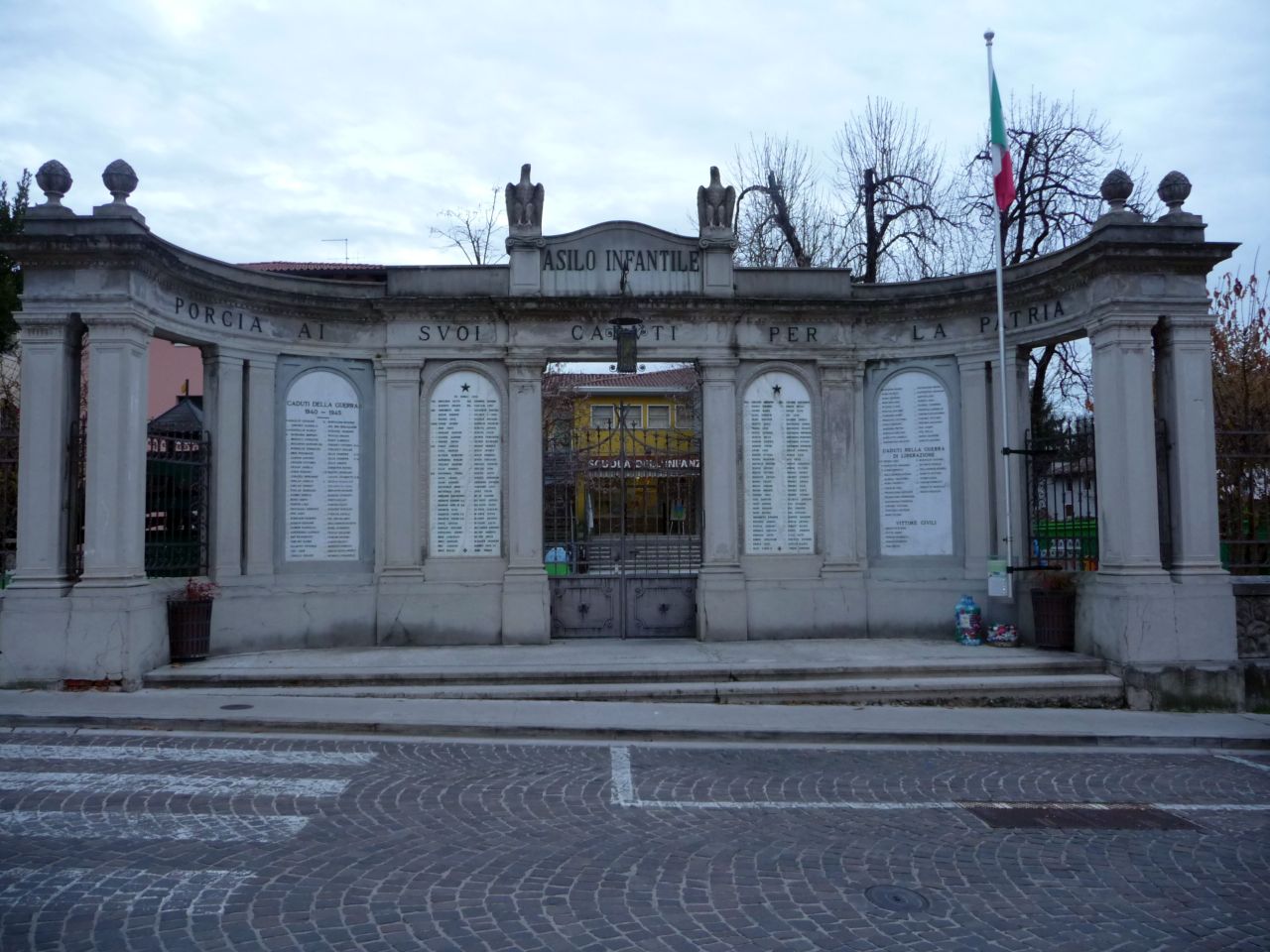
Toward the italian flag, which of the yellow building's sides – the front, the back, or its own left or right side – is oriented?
front

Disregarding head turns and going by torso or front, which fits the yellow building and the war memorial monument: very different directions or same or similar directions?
same or similar directions

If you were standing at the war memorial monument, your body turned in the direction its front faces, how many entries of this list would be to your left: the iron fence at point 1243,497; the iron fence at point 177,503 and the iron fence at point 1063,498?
2

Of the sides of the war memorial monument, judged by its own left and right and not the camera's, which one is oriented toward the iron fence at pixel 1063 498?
left

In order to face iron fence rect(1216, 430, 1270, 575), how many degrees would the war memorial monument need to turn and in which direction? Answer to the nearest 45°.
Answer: approximately 90° to its left

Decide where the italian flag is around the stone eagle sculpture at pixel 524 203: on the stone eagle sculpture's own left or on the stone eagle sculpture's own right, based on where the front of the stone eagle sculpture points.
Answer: on the stone eagle sculpture's own left

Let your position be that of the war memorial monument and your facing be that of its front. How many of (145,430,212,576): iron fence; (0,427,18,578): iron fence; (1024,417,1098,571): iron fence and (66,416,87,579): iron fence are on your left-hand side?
1

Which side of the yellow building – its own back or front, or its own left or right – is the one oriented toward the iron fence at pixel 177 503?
front

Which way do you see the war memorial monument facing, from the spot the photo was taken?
facing the viewer

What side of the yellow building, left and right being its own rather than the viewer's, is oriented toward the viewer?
front
